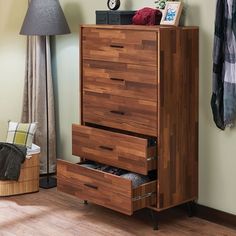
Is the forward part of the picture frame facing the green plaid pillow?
no

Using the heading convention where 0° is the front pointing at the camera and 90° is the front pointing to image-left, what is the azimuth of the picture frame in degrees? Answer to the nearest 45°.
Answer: approximately 45°

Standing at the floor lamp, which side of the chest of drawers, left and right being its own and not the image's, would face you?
right

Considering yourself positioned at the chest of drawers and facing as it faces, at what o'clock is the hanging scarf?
The hanging scarf is roughly at 8 o'clock from the chest of drawers.

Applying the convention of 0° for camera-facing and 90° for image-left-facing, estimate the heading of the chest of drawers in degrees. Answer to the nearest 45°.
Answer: approximately 45°

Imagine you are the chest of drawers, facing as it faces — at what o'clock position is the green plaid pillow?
The green plaid pillow is roughly at 3 o'clock from the chest of drawers.
